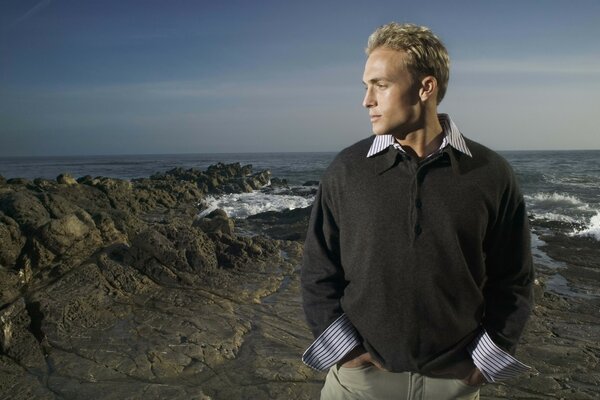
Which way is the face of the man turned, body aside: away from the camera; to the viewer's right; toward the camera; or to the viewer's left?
to the viewer's left

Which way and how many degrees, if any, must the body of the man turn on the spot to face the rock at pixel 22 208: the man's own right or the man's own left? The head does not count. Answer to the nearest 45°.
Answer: approximately 135° to the man's own right

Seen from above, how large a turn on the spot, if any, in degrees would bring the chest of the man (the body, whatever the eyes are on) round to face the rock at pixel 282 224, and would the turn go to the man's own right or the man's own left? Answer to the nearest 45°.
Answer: approximately 180°

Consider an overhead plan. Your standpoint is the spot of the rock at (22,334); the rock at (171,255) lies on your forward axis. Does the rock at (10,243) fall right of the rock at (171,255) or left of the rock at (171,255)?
left

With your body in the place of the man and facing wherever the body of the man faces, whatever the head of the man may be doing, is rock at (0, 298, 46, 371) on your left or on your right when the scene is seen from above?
on your right

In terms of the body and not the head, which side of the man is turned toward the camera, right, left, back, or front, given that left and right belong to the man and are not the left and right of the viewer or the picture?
front

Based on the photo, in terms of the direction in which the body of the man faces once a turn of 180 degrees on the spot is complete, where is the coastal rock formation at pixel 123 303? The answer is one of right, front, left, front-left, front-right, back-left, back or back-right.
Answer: front-left

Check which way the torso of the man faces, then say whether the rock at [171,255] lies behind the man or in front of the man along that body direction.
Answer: behind

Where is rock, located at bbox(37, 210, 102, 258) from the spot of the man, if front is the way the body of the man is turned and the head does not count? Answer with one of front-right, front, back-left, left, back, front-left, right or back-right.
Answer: back-right
